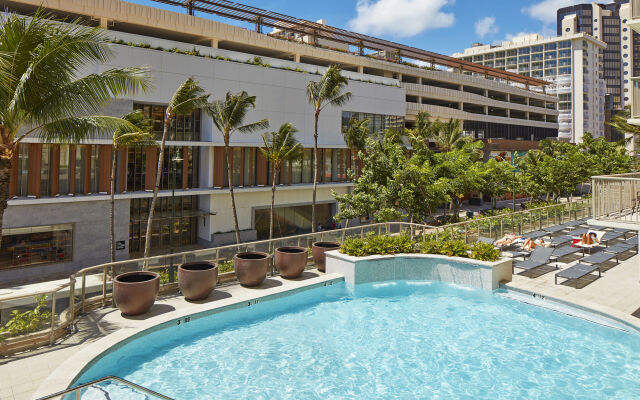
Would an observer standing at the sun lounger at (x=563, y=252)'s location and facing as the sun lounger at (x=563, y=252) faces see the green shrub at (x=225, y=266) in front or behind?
in front

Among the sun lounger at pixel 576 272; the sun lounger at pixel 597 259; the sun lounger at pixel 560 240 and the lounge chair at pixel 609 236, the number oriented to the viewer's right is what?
0

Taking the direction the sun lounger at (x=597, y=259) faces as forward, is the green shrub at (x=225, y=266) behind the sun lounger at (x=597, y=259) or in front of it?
in front

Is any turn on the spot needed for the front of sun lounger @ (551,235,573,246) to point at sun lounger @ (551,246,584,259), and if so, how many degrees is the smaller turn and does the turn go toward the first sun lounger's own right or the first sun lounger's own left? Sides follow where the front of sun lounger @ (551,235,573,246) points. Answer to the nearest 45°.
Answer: approximately 45° to the first sun lounger's own left

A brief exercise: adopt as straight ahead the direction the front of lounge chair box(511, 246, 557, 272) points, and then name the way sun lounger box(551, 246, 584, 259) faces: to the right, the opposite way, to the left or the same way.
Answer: the same way

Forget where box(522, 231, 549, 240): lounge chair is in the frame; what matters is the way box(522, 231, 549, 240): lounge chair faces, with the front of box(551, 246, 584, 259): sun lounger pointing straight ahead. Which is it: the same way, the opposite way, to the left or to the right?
the same way

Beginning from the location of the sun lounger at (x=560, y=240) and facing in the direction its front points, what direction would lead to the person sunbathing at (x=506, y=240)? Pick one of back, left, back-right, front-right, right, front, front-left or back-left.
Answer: front

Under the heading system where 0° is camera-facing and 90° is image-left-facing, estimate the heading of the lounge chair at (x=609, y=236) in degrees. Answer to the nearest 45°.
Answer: approximately 45°

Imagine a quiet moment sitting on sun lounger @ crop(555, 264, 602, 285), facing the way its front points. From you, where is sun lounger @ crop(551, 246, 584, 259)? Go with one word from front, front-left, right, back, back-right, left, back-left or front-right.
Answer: back-right

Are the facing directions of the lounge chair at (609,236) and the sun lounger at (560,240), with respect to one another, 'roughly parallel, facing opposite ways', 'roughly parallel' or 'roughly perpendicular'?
roughly parallel

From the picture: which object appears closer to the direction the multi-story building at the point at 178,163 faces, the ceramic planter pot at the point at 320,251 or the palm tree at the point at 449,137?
the ceramic planter pot

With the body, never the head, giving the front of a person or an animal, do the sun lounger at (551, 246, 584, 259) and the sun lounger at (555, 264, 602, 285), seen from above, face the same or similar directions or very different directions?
same or similar directions

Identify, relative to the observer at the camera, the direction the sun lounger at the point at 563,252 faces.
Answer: facing the viewer and to the left of the viewer
